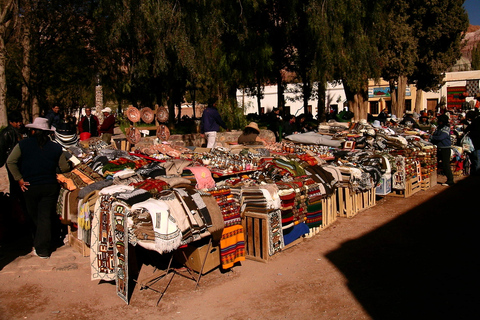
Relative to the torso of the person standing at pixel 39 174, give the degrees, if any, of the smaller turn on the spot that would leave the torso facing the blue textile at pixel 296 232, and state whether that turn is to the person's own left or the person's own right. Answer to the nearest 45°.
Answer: approximately 90° to the person's own right

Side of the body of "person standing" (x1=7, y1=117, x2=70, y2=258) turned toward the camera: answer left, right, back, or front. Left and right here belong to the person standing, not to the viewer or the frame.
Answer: back

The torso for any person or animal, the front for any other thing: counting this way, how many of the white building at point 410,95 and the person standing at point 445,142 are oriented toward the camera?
1

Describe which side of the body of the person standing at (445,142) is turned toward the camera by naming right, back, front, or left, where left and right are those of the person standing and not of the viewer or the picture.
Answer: left

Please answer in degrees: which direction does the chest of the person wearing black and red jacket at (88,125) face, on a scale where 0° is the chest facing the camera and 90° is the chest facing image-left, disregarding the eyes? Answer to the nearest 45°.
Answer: approximately 0°

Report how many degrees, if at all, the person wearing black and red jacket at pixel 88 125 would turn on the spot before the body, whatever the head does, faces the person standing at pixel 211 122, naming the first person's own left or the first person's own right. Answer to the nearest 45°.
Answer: approximately 45° to the first person's own left
